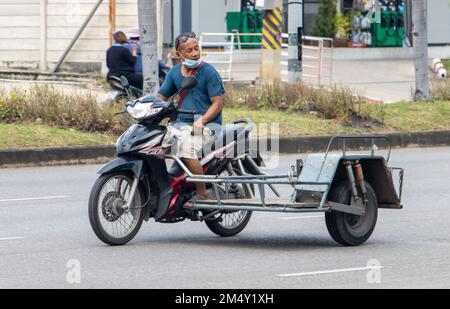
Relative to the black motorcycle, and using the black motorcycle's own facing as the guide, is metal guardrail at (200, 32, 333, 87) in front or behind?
behind

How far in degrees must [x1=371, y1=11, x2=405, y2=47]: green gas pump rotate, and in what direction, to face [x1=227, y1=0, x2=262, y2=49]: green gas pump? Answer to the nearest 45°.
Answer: approximately 45° to its right

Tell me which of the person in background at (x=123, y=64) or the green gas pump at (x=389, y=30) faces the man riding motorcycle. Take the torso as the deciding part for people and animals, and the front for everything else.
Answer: the green gas pump

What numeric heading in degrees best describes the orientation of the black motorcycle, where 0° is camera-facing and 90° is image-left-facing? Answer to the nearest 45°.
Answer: approximately 45°
